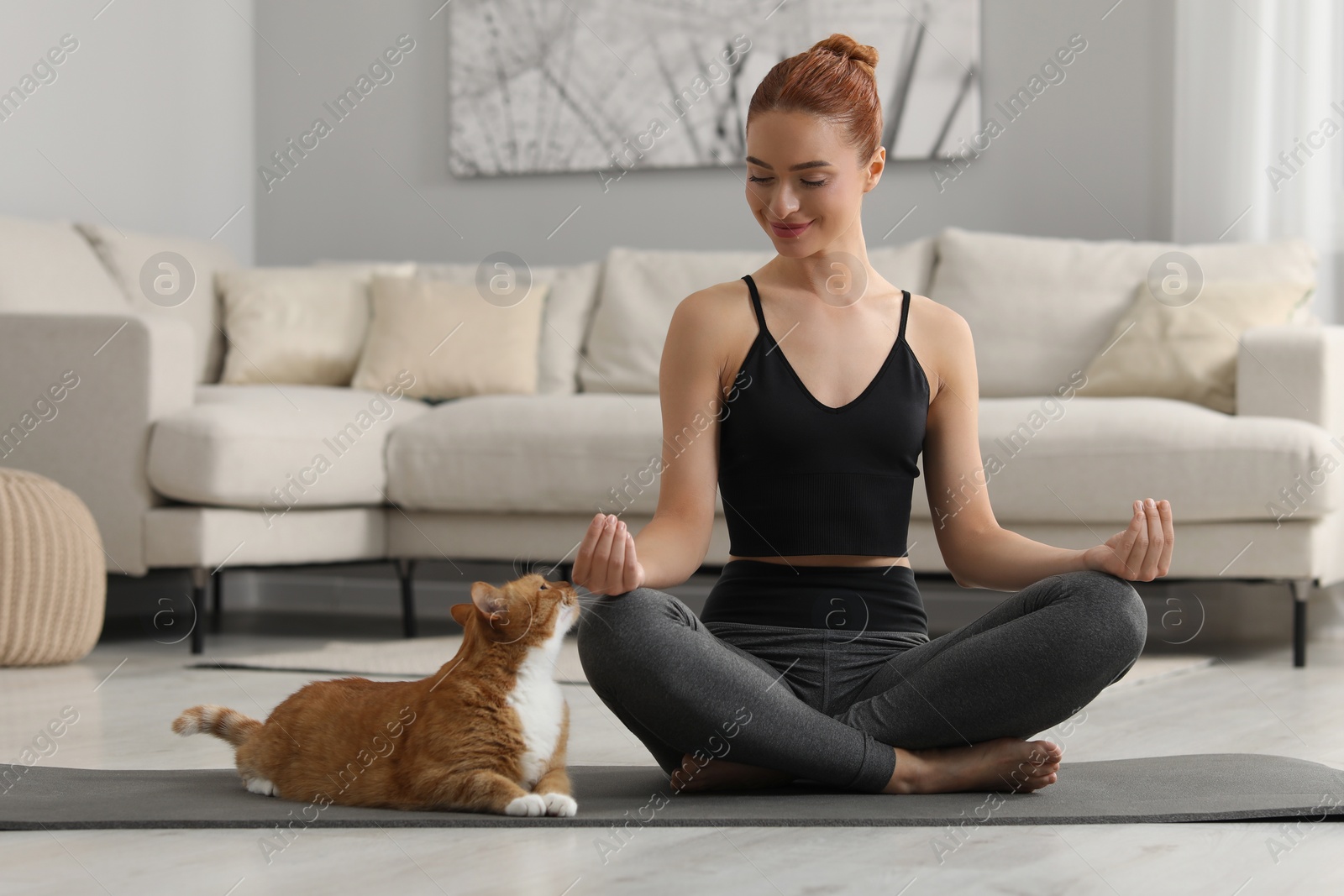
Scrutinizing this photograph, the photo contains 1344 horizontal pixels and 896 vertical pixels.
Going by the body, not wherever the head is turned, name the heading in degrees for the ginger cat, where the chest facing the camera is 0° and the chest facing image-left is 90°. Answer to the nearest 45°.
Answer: approximately 270°

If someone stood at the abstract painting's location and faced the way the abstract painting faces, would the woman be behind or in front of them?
in front

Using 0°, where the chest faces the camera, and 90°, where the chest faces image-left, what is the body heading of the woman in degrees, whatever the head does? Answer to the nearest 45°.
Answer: approximately 0°

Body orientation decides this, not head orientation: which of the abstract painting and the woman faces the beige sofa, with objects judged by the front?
the abstract painting

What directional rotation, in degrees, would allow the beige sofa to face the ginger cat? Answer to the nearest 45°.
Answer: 0° — it already faces it

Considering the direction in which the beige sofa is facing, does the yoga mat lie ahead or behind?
ahead

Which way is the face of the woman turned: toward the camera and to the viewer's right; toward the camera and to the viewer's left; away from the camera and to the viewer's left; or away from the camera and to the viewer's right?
toward the camera and to the viewer's left

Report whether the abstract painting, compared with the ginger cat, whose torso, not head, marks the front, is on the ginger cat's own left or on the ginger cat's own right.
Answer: on the ginger cat's own left

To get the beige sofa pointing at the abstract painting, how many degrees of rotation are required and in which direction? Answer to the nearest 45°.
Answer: approximately 180°

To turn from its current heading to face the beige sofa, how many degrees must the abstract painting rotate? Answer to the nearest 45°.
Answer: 0° — it already faces it
